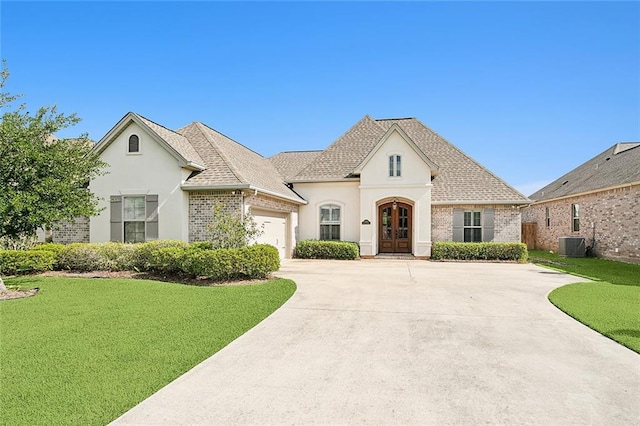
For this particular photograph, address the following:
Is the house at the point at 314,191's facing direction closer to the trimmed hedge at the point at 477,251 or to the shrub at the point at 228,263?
the shrub

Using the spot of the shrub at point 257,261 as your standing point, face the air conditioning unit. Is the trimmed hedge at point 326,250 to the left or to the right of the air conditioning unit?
left

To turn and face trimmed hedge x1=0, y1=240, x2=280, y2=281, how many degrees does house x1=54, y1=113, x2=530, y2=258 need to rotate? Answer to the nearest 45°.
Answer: approximately 45° to its right

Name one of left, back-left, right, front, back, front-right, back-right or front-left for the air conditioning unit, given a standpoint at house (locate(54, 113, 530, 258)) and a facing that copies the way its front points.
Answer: left

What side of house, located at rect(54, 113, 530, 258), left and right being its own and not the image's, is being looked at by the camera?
front

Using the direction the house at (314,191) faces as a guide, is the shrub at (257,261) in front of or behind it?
in front

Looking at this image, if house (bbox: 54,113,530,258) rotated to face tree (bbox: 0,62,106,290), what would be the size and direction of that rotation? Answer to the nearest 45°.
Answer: approximately 45° to its right

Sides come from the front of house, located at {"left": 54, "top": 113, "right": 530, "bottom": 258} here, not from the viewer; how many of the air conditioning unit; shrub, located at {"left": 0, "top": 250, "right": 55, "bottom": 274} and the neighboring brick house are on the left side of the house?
2

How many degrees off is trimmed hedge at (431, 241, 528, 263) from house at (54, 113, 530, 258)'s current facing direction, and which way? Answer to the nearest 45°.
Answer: approximately 90° to its left

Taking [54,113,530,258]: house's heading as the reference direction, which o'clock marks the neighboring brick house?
The neighboring brick house is roughly at 9 o'clock from the house.
